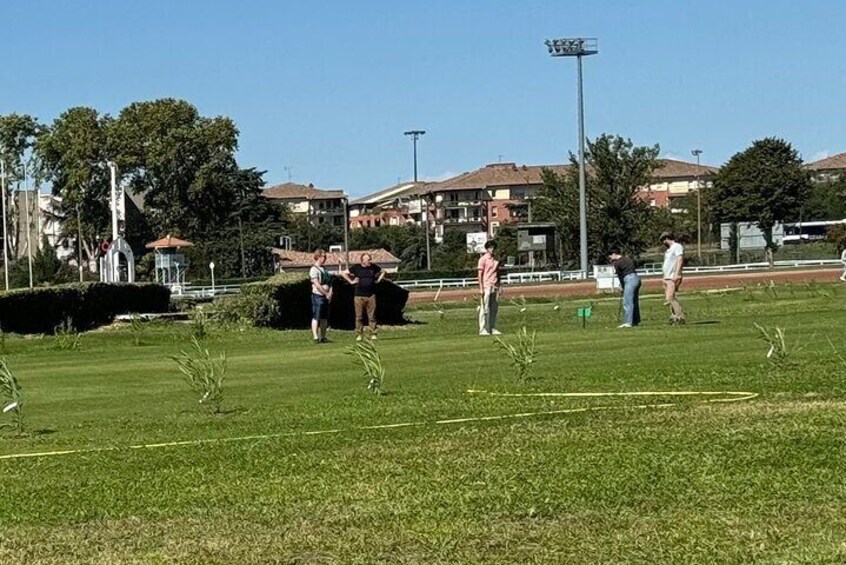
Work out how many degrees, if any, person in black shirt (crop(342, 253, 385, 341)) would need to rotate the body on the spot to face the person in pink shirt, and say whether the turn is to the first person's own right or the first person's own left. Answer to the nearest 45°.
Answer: approximately 45° to the first person's own left

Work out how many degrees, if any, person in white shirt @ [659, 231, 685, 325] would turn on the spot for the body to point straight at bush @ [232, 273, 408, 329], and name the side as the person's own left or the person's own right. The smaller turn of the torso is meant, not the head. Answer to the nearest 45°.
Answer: approximately 45° to the person's own right

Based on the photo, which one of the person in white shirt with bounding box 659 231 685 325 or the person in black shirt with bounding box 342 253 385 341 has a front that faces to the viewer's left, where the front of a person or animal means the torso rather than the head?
the person in white shirt

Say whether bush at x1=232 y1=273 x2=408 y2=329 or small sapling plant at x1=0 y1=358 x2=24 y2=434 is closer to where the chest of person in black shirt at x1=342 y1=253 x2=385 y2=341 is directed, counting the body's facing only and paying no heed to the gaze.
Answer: the small sapling plant

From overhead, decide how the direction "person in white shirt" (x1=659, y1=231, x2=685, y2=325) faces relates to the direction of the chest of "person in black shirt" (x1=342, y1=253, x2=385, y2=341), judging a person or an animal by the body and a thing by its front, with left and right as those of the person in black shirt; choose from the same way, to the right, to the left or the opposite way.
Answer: to the right

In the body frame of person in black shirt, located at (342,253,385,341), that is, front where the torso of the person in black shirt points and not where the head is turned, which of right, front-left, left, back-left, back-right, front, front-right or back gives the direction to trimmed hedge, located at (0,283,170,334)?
back-right

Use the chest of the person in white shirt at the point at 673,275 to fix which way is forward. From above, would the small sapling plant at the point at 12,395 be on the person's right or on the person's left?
on the person's left

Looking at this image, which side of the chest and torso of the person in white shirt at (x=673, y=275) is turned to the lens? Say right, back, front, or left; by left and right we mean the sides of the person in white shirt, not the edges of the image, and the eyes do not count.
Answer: left
